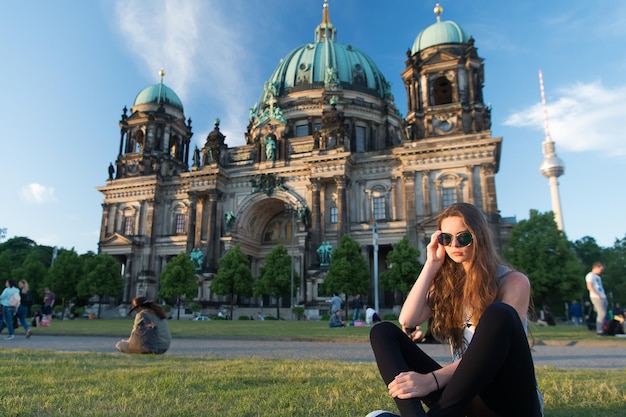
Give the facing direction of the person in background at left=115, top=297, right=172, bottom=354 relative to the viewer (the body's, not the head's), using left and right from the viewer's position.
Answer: facing away from the viewer and to the left of the viewer

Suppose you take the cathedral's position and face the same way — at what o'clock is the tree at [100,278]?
The tree is roughly at 2 o'clock from the cathedral.

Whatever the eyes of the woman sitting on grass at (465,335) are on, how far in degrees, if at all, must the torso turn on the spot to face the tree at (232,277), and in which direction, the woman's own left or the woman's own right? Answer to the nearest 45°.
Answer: approximately 90° to the woman's own right
